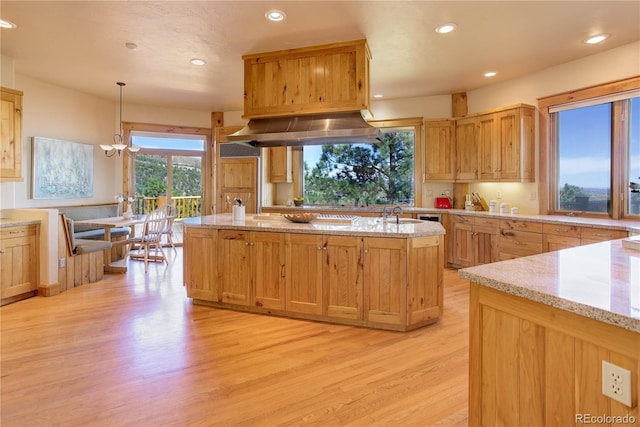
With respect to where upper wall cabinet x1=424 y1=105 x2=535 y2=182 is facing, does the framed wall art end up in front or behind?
in front

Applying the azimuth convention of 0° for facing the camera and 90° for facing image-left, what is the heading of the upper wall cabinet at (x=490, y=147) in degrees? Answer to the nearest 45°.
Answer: approximately 45°

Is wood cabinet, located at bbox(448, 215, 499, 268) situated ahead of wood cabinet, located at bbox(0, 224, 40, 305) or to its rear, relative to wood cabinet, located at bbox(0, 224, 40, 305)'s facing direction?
ahead

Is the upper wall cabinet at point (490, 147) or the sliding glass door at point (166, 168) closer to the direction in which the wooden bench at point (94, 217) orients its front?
the upper wall cabinet

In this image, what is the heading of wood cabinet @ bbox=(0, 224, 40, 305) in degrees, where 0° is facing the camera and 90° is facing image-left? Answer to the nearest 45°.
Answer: approximately 315°

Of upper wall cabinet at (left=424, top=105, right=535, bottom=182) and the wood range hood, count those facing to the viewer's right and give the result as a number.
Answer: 0

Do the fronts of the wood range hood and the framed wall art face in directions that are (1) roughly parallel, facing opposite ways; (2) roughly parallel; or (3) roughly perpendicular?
roughly perpendicular
